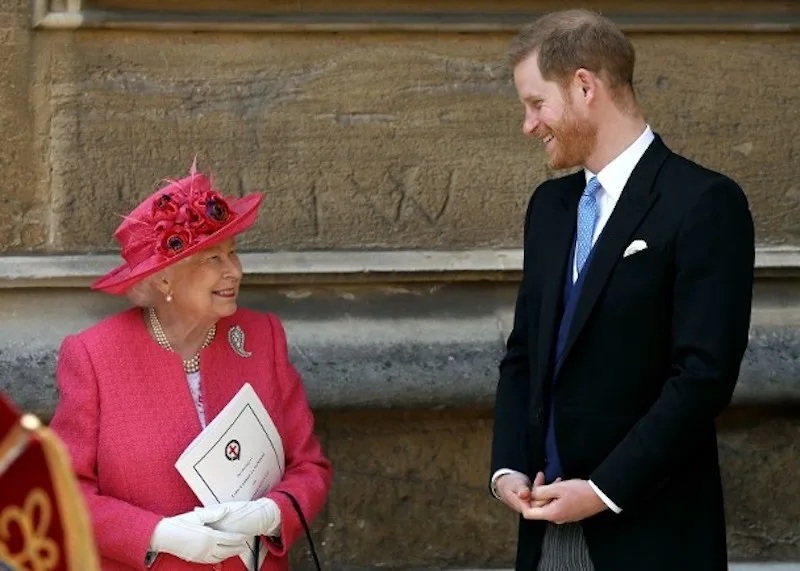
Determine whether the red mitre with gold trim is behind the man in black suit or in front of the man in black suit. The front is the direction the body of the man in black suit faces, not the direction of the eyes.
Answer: in front

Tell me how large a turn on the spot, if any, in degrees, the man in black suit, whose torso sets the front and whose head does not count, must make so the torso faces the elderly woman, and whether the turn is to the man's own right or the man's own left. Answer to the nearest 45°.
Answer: approximately 45° to the man's own right

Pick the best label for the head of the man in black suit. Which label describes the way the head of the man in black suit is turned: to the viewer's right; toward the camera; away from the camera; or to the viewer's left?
to the viewer's left

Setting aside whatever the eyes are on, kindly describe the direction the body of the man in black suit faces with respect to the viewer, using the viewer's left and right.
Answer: facing the viewer and to the left of the viewer

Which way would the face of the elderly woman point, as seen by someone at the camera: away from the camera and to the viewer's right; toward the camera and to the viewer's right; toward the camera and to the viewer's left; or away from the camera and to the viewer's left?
toward the camera and to the viewer's right

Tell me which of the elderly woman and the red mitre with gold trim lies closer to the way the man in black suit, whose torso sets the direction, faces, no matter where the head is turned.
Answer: the red mitre with gold trim
